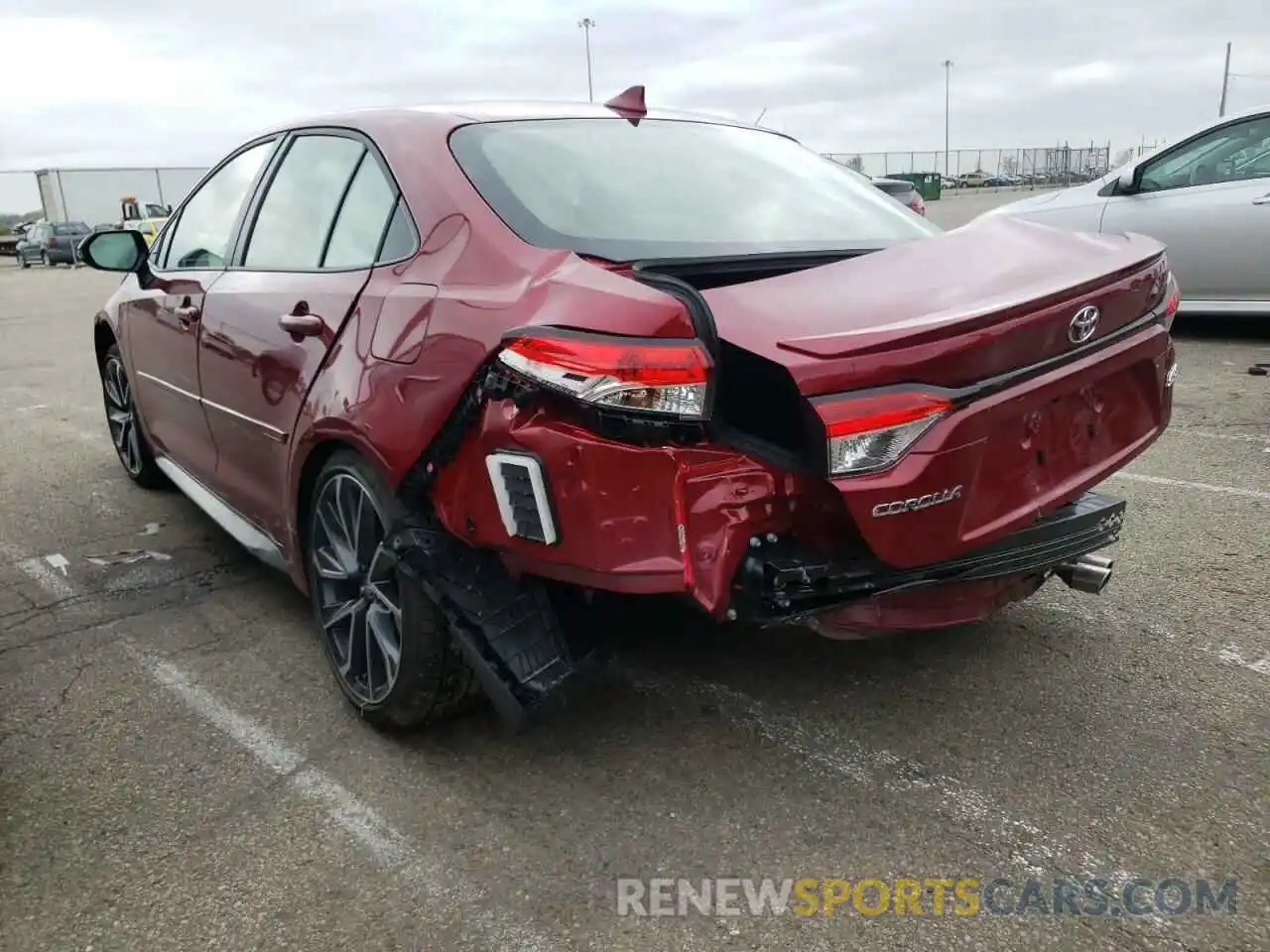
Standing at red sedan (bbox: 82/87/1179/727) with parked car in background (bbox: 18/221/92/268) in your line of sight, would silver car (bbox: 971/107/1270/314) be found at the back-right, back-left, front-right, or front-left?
front-right

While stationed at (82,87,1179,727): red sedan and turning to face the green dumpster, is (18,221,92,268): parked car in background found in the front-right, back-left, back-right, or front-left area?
front-left

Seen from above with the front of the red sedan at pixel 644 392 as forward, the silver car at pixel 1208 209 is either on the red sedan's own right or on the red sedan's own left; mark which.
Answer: on the red sedan's own right

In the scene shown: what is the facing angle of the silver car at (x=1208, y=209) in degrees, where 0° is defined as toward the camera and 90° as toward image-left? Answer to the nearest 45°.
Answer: approximately 90°

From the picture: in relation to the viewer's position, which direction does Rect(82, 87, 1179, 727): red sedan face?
facing away from the viewer and to the left of the viewer

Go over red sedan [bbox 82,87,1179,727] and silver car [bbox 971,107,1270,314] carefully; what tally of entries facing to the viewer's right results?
0

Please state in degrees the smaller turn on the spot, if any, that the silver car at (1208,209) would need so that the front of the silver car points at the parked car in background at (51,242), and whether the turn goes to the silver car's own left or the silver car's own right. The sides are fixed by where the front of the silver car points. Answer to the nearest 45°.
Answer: approximately 45° to the silver car's own right

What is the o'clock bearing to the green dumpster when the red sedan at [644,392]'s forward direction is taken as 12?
The green dumpster is roughly at 2 o'clock from the red sedan.

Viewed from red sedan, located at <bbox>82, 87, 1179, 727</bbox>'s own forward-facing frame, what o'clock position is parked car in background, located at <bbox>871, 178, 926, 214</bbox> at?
The parked car in background is roughly at 2 o'clock from the red sedan.

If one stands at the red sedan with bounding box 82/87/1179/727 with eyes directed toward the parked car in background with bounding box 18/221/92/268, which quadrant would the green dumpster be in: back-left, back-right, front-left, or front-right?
front-right
